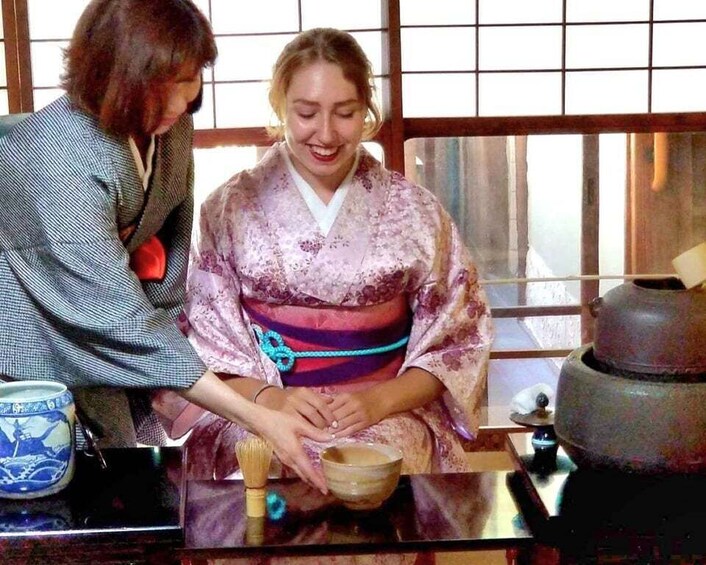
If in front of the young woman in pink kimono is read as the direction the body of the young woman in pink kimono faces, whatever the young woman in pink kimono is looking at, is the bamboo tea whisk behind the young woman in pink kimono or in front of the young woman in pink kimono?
in front

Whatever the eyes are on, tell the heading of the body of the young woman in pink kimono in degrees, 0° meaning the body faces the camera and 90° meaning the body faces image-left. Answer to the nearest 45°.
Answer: approximately 0°

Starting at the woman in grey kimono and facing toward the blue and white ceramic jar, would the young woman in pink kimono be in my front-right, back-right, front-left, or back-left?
back-left

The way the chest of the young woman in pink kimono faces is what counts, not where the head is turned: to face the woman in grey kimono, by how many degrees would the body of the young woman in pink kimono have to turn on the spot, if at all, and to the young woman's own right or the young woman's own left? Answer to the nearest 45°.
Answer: approximately 45° to the young woman's own right

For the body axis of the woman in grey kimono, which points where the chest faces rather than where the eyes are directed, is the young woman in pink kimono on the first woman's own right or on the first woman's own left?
on the first woman's own left

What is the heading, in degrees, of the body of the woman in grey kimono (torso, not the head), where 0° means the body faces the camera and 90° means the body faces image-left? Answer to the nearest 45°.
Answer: approximately 315°

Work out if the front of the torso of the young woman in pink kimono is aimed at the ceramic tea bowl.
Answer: yes
